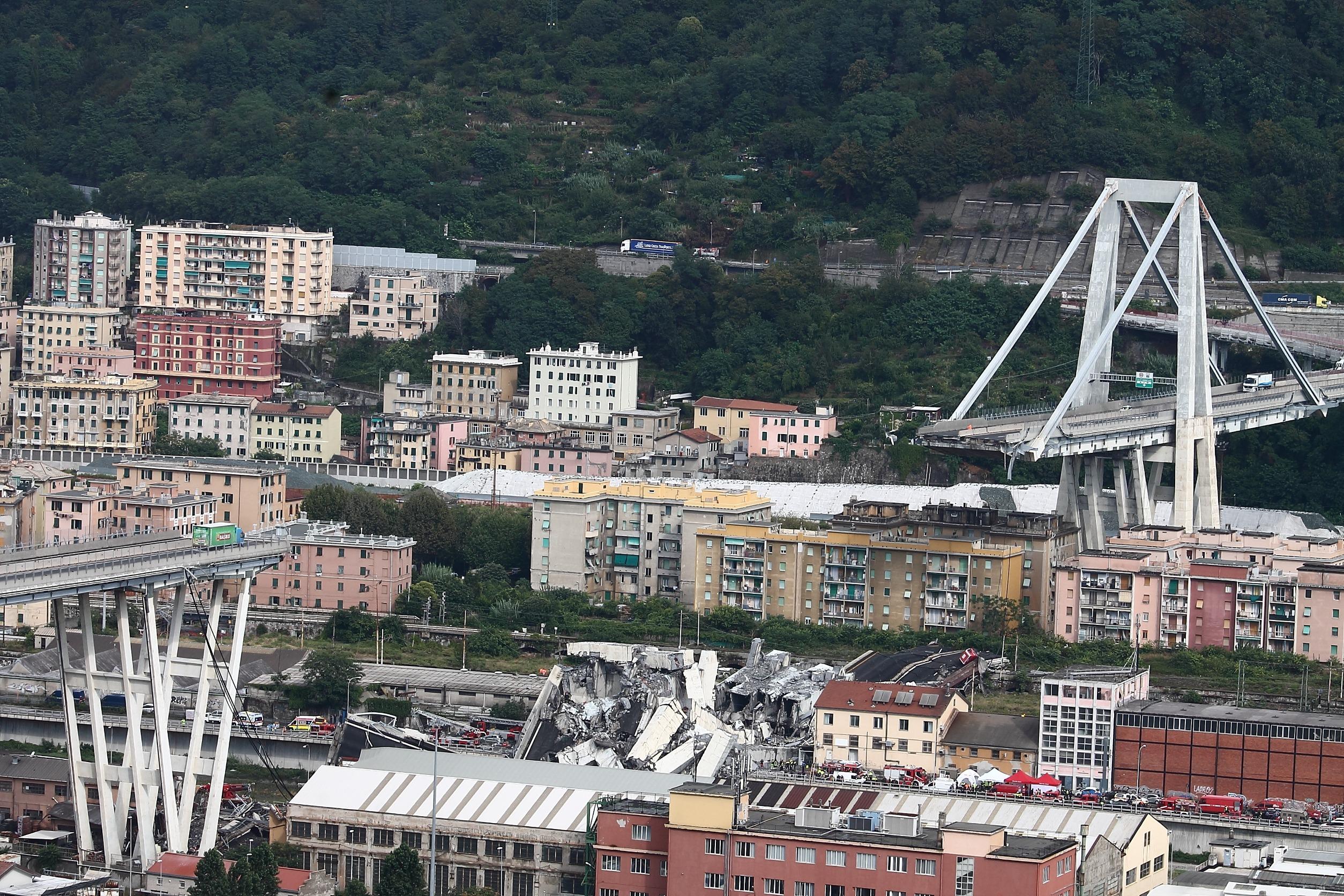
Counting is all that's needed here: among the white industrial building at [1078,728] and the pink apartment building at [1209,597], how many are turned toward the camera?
2

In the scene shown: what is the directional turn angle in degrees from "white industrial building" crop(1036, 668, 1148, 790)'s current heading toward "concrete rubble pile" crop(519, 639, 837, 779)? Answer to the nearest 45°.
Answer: approximately 90° to its right

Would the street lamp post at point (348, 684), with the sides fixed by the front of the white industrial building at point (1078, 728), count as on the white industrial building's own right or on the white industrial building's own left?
on the white industrial building's own right

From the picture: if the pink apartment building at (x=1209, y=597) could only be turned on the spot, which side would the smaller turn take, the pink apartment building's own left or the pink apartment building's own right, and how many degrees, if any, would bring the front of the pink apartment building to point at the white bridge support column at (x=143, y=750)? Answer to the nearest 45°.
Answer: approximately 45° to the pink apartment building's own right

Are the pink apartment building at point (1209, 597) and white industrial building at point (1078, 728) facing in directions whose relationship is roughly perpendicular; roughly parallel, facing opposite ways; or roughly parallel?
roughly parallel

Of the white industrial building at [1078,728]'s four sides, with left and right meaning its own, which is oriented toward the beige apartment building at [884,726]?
right

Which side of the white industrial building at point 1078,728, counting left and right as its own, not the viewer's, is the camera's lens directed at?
front

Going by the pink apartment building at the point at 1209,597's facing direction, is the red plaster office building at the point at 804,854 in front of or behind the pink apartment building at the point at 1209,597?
in front

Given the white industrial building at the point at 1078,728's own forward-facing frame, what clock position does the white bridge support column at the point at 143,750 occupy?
The white bridge support column is roughly at 2 o'clock from the white industrial building.
